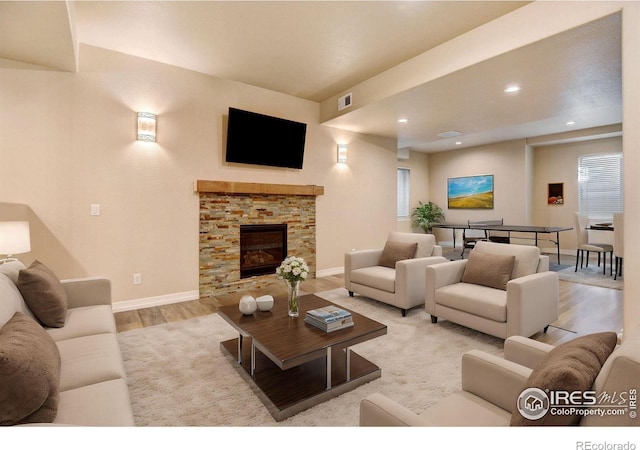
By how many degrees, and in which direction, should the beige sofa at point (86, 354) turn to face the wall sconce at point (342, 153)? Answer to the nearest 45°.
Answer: approximately 45° to its left

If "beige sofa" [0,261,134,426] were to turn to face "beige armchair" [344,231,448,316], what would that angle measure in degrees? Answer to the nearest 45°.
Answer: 0° — it already faces it

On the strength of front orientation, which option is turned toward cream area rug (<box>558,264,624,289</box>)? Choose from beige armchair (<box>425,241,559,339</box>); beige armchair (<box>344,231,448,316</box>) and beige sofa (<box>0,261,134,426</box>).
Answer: the beige sofa

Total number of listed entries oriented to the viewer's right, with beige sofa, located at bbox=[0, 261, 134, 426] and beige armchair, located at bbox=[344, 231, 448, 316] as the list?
1

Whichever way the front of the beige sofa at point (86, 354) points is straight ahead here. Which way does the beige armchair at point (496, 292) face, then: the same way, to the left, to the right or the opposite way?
the opposite way

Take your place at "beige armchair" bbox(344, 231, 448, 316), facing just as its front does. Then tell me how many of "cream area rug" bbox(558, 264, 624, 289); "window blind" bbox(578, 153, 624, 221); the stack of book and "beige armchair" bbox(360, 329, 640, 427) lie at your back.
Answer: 2

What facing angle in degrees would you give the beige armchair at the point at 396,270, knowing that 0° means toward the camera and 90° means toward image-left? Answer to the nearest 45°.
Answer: approximately 45°

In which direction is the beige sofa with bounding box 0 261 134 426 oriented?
to the viewer's right

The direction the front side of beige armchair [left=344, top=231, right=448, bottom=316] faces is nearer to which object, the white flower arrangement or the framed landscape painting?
the white flower arrangement
